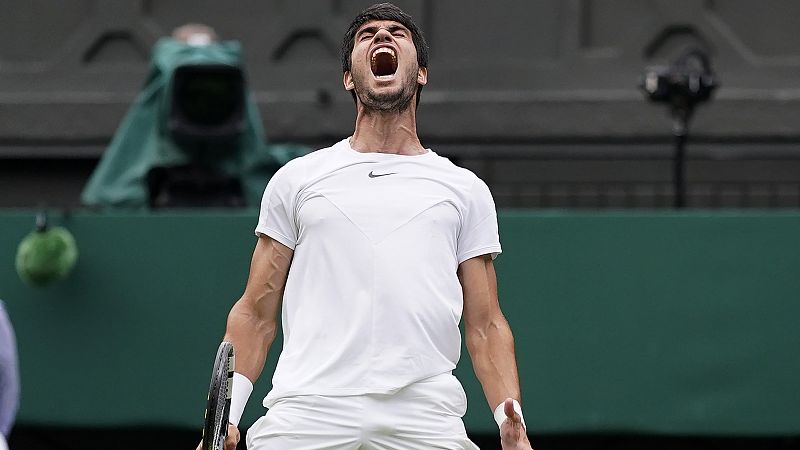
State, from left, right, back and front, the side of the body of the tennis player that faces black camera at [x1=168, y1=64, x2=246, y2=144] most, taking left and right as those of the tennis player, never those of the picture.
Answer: back

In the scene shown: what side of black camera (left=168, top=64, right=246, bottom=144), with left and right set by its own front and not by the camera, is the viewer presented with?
front

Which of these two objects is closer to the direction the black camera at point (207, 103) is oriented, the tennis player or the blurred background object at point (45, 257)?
the tennis player

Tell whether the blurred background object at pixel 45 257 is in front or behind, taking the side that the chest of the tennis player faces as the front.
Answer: behind

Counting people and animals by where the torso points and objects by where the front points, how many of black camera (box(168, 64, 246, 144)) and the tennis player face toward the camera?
2

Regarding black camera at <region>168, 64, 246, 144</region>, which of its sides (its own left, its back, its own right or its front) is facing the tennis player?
front

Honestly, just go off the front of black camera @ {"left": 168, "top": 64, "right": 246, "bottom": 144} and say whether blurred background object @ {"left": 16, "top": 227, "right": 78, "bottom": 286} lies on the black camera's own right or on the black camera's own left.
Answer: on the black camera's own right
